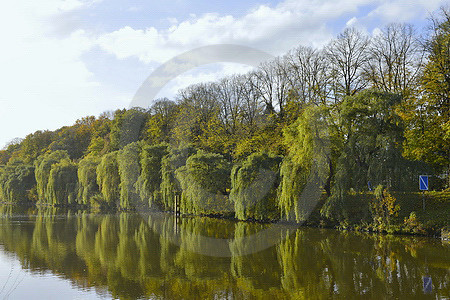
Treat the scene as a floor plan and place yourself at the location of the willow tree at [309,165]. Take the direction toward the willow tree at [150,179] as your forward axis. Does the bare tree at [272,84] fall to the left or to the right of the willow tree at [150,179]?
right

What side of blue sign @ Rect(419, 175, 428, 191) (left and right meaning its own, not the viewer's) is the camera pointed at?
front

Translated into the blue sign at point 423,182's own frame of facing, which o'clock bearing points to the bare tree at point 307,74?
The bare tree is roughly at 5 o'clock from the blue sign.

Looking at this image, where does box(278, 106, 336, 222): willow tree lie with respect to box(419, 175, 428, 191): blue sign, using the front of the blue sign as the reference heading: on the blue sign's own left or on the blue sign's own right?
on the blue sign's own right

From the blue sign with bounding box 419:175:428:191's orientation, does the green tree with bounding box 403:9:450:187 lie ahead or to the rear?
to the rear
